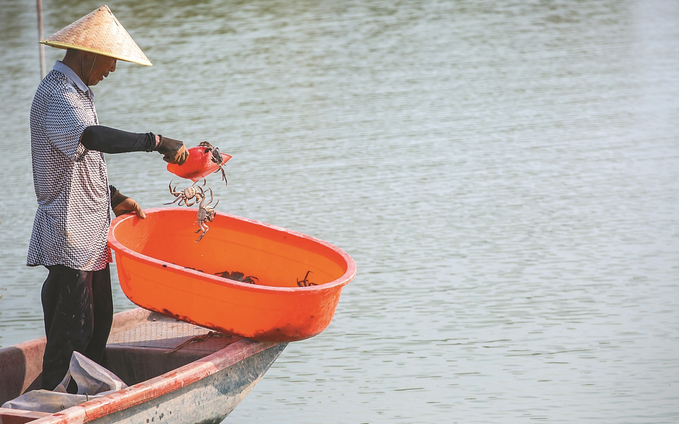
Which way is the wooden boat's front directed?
to the viewer's right

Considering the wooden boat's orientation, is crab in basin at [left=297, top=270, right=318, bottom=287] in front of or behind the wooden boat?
in front

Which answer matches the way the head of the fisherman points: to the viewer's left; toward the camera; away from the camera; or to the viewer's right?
to the viewer's right

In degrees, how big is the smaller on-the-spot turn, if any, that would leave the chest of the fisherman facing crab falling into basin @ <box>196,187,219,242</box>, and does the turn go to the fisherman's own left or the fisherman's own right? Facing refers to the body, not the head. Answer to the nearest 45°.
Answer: approximately 45° to the fisherman's own left

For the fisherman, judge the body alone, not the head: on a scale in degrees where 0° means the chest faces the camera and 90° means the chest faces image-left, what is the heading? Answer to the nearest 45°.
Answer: approximately 270°
